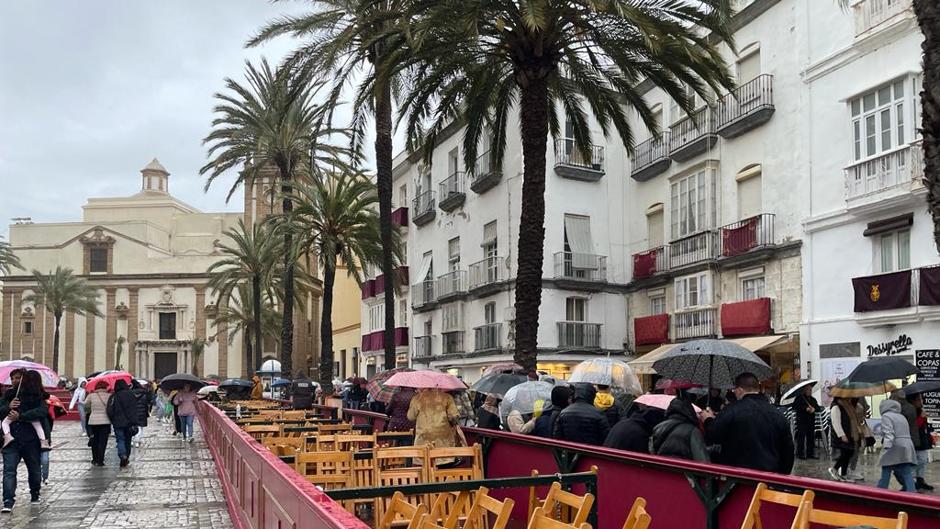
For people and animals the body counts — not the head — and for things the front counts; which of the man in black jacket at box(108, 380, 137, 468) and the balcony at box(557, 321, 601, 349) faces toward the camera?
the balcony

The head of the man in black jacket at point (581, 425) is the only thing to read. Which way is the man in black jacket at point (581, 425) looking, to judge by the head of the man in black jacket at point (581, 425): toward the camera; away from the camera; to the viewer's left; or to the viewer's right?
away from the camera

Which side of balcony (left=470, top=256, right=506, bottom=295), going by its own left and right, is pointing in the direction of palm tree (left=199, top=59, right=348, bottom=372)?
front

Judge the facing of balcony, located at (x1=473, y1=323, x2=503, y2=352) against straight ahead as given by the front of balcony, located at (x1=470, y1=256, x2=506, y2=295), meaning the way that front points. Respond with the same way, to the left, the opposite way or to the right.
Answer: the same way

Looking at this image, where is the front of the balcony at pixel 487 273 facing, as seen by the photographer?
facing the viewer and to the left of the viewer

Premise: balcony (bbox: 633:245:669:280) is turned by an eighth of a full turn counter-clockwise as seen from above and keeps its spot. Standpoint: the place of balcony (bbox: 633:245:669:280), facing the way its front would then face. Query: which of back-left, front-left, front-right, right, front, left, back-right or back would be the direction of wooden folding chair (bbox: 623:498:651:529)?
front

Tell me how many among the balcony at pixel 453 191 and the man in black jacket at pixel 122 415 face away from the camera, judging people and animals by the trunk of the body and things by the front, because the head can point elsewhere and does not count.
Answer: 1

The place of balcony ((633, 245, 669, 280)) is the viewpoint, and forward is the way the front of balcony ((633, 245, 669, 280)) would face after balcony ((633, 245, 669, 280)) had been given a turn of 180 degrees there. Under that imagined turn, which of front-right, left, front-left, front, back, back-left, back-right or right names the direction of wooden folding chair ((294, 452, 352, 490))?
back-right

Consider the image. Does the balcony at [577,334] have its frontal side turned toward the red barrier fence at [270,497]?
yes

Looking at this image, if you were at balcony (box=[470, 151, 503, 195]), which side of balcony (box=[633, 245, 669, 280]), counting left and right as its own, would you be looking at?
right

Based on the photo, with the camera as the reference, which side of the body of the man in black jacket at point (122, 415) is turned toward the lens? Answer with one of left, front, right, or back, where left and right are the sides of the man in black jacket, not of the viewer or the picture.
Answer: back

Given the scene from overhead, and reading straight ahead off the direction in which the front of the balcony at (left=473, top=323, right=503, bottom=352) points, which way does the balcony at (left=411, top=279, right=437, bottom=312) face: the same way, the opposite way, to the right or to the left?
the same way

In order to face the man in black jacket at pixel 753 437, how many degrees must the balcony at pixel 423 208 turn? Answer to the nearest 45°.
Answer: approximately 45° to its left

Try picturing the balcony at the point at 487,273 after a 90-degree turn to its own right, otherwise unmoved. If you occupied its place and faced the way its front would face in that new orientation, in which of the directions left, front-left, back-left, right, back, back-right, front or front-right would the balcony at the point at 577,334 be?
back

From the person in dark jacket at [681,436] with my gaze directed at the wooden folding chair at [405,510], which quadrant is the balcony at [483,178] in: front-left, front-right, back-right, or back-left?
back-right

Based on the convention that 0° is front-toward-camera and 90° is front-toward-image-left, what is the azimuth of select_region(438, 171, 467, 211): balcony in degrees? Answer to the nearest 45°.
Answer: approximately 45°

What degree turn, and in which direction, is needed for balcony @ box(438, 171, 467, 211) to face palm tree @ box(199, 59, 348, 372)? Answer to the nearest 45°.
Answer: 0° — it already faces it

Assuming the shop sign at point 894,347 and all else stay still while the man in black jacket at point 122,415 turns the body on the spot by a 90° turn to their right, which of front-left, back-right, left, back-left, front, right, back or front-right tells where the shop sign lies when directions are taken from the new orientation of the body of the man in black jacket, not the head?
front

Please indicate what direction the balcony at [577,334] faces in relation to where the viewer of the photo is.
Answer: facing the viewer

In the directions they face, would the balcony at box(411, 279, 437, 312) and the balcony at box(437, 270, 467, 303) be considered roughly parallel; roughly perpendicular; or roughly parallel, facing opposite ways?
roughly parallel
